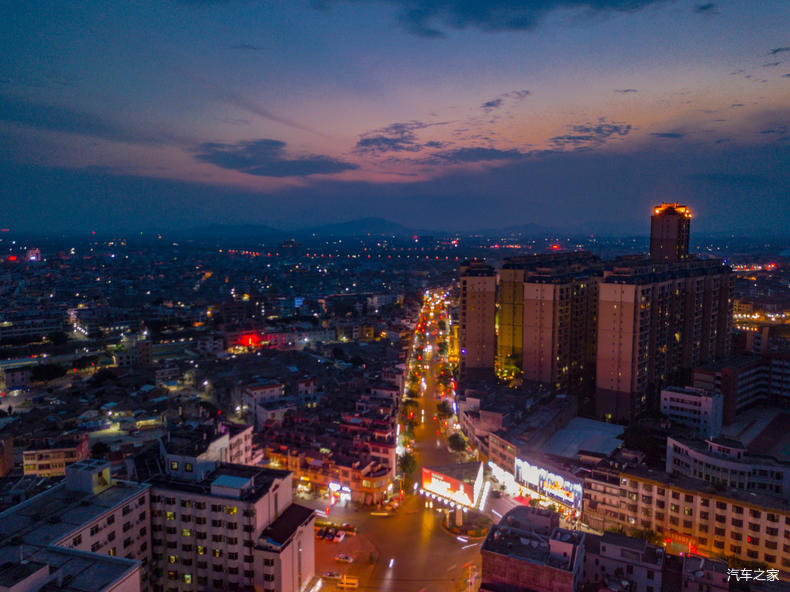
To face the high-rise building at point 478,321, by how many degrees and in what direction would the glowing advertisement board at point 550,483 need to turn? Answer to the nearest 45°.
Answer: approximately 135° to its right

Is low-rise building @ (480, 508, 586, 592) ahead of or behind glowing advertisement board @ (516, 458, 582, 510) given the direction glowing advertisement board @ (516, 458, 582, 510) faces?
ahead

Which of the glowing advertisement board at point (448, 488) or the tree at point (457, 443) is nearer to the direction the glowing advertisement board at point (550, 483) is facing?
the glowing advertisement board

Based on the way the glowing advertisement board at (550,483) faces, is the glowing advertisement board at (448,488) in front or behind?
in front

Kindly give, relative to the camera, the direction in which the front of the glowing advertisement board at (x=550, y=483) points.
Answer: facing the viewer and to the left of the viewer

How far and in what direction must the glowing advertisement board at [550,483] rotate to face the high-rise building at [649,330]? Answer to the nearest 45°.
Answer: approximately 135° to its right

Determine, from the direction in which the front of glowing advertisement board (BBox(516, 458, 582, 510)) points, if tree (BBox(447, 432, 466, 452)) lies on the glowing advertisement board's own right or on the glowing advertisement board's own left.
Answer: on the glowing advertisement board's own right

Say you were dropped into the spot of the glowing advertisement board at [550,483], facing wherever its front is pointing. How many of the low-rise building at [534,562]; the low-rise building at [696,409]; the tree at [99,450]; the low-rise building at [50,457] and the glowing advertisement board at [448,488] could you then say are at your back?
1

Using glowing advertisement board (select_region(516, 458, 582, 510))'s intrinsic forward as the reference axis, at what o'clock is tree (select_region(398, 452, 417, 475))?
The tree is roughly at 2 o'clock from the glowing advertisement board.

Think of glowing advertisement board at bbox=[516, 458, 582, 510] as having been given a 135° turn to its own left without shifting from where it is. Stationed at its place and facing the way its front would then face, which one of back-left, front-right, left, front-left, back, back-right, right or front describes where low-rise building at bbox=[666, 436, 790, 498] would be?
front

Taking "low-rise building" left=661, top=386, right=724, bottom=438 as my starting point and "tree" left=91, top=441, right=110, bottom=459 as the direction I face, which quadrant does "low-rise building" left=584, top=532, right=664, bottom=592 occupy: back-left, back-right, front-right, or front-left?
front-left

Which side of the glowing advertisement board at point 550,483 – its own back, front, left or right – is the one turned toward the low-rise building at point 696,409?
back

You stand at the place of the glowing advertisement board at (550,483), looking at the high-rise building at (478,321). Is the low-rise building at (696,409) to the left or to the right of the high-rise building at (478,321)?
right

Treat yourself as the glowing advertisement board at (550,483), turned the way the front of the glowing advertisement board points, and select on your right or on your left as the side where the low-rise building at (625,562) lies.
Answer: on your left

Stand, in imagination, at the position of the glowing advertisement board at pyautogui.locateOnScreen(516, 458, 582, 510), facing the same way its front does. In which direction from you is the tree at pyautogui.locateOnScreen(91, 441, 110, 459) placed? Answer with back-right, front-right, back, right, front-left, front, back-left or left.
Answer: front-right

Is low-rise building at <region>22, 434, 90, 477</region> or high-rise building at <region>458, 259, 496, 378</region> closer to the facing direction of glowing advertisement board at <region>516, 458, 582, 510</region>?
the low-rise building

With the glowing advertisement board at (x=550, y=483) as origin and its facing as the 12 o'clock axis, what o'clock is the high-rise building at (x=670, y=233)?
The high-rise building is roughly at 5 o'clock from the glowing advertisement board.

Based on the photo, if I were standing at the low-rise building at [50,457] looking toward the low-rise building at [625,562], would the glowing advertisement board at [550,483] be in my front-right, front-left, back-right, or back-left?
front-left
